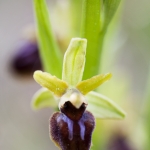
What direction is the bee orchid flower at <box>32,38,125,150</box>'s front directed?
toward the camera
